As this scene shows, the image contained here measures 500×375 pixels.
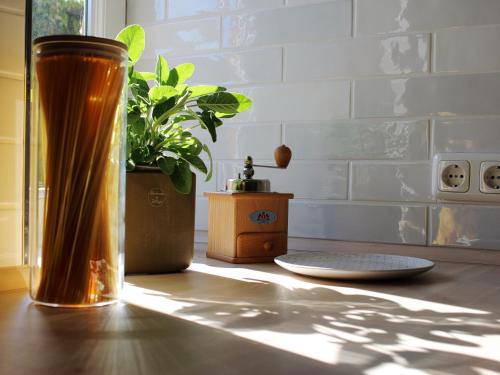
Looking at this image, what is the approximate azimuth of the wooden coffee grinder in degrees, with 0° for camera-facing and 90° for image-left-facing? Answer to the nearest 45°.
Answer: approximately 315°

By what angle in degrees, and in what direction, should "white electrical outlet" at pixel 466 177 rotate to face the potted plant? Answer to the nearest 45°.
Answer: approximately 45° to its right

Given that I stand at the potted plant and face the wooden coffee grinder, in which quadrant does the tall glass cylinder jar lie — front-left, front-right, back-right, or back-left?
back-right

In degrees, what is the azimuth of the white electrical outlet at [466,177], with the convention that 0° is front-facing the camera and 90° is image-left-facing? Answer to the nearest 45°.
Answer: approximately 0°

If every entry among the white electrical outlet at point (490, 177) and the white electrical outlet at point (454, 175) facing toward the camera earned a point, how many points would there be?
2

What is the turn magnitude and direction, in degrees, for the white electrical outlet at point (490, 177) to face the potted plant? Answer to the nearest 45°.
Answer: approximately 45° to its right

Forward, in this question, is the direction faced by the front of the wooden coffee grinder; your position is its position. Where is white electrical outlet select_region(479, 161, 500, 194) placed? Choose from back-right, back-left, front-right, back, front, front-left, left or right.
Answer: front-left

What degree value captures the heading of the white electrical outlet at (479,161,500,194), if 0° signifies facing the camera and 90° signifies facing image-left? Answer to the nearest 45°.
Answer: approximately 0°

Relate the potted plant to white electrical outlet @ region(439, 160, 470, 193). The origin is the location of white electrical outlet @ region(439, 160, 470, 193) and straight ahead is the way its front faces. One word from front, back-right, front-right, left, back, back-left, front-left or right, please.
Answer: front-right
